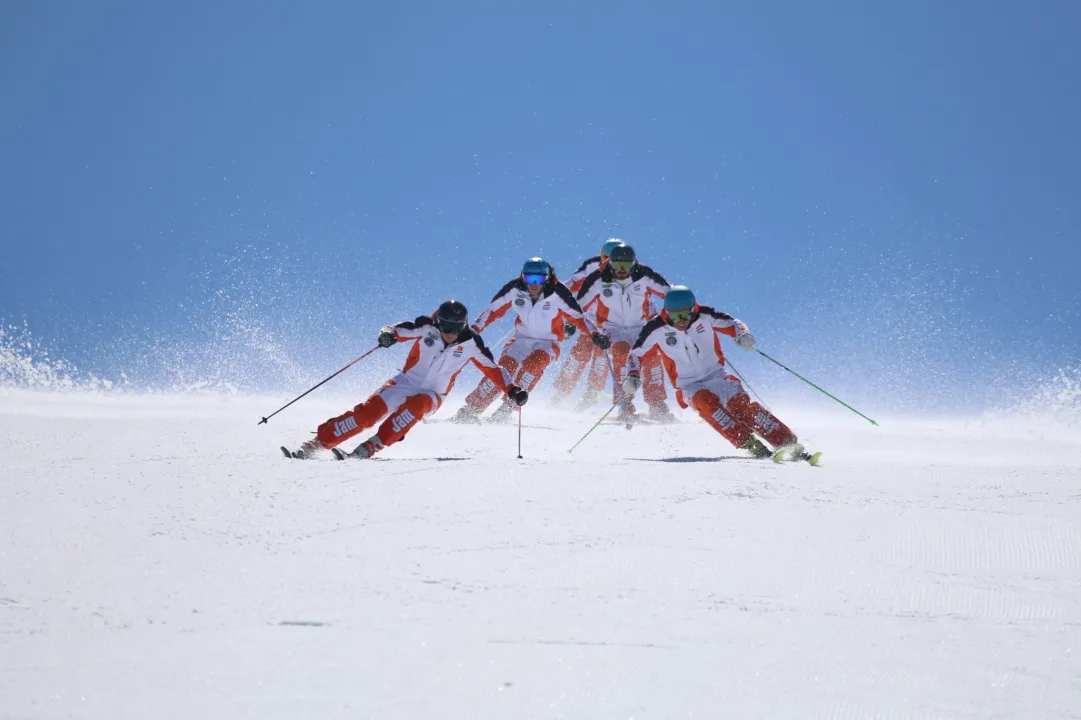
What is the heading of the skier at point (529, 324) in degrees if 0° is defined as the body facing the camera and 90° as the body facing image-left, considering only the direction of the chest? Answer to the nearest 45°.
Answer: approximately 0°

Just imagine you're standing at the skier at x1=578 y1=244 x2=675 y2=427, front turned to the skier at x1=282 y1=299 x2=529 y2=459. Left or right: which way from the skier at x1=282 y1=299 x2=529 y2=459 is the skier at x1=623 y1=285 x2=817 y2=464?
left

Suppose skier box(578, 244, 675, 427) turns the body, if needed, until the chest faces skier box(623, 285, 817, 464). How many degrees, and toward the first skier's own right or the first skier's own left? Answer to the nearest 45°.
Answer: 0° — they already face them

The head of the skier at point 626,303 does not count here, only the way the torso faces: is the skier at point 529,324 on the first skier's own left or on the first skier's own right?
on the first skier's own right

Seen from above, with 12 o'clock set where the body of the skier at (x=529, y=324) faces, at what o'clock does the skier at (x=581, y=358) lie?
the skier at (x=581, y=358) is roughly at 7 o'clock from the skier at (x=529, y=324).

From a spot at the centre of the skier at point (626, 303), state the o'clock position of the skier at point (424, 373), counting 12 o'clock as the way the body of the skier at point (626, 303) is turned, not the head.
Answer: the skier at point (424, 373) is roughly at 1 o'clock from the skier at point (626, 303).

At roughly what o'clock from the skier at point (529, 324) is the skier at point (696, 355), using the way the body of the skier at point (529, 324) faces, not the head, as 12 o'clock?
the skier at point (696, 355) is roughly at 11 o'clock from the skier at point (529, 324).

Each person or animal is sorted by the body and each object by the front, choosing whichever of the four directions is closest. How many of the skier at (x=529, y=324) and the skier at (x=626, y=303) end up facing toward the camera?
2
